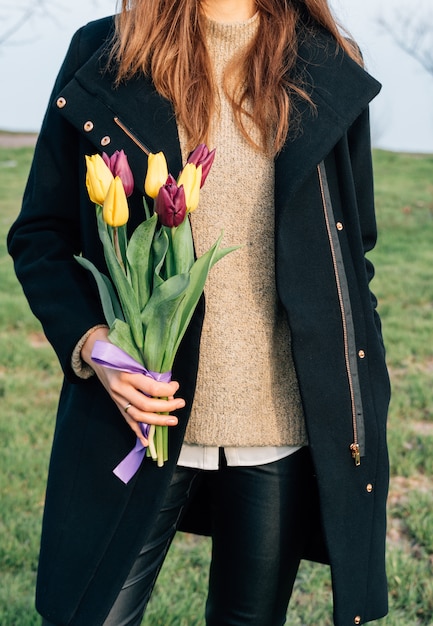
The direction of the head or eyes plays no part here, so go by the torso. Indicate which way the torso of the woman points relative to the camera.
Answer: toward the camera
